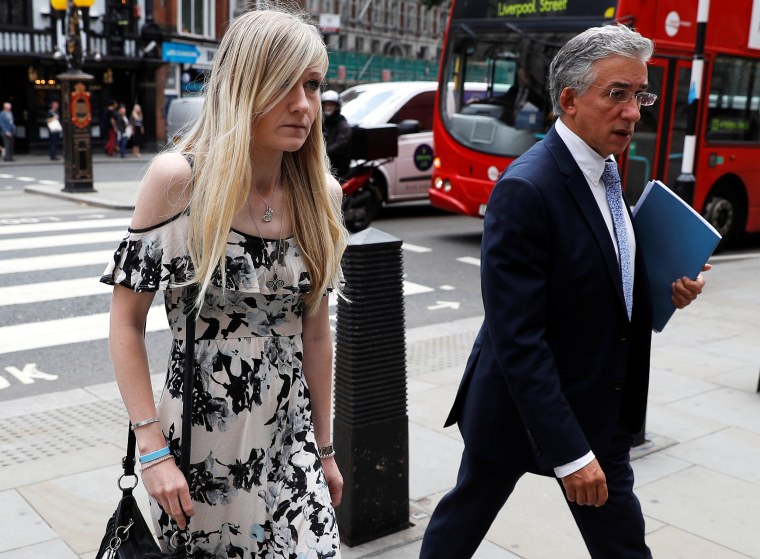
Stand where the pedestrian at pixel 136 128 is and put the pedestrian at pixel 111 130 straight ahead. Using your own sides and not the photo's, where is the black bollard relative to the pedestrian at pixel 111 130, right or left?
left

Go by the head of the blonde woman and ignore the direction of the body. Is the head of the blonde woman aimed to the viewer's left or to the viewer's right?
to the viewer's right

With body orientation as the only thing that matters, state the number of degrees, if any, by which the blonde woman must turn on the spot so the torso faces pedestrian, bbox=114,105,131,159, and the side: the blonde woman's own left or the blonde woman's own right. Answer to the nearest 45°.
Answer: approximately 135° to the blonde woman's own left

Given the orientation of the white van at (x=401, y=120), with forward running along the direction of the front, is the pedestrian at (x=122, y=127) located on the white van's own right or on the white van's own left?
on the white van's own right

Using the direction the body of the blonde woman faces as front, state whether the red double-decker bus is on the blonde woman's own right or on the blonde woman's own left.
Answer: on the blonde woman's own left

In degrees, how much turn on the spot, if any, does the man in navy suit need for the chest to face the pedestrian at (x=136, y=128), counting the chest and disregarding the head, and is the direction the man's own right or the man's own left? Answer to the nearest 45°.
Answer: approximately 180°

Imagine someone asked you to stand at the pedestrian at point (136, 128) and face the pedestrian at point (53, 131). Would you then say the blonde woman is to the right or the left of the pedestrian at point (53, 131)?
left

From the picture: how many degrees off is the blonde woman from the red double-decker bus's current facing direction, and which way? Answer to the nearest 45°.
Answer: approximately 45° to its left

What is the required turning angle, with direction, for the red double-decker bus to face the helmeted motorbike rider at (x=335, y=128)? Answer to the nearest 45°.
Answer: approximately 45° to its right
